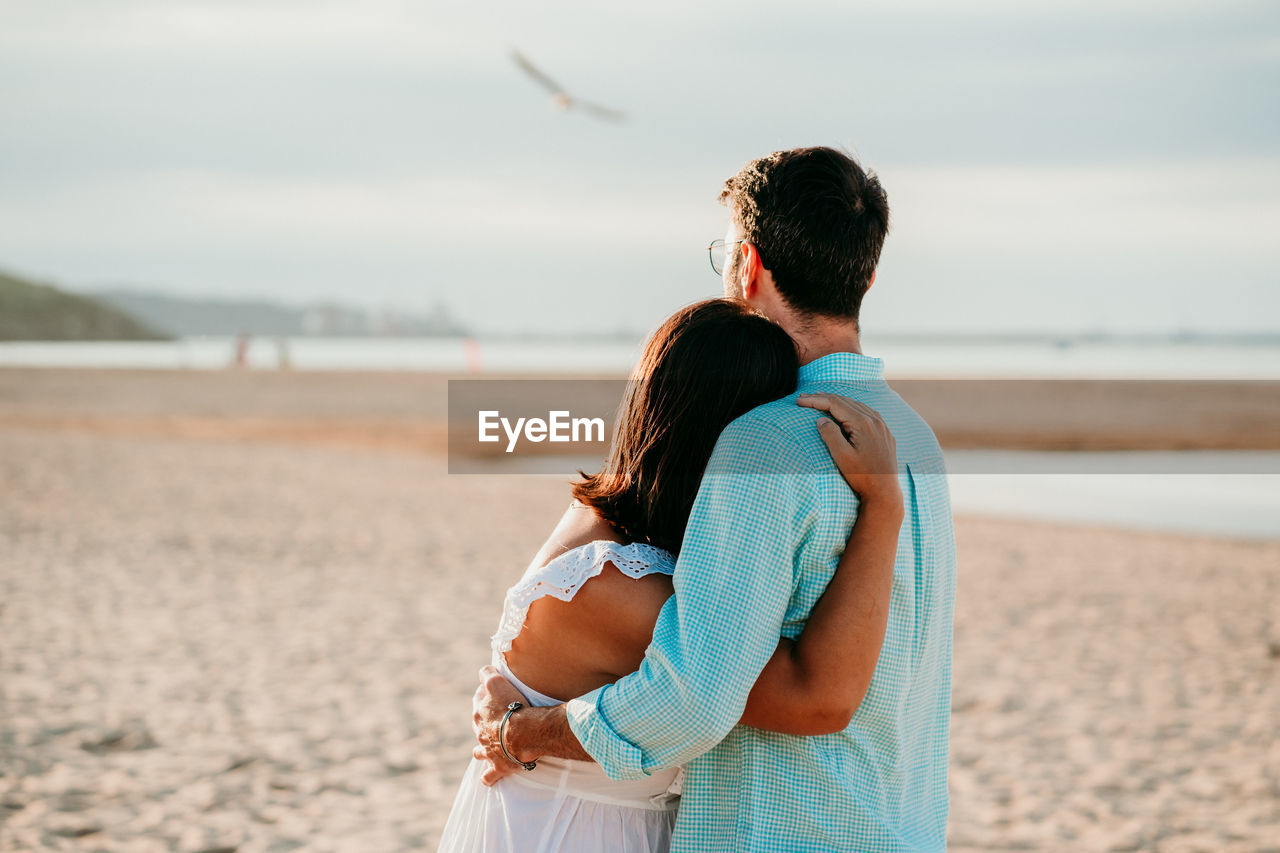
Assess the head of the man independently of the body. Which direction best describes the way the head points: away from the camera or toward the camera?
away from the camera

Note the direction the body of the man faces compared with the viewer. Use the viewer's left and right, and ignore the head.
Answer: facing away from the viewer and to the left of the viewer

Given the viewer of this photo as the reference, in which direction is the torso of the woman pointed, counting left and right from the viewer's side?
facing away from the viewer and to the right of the viewer
